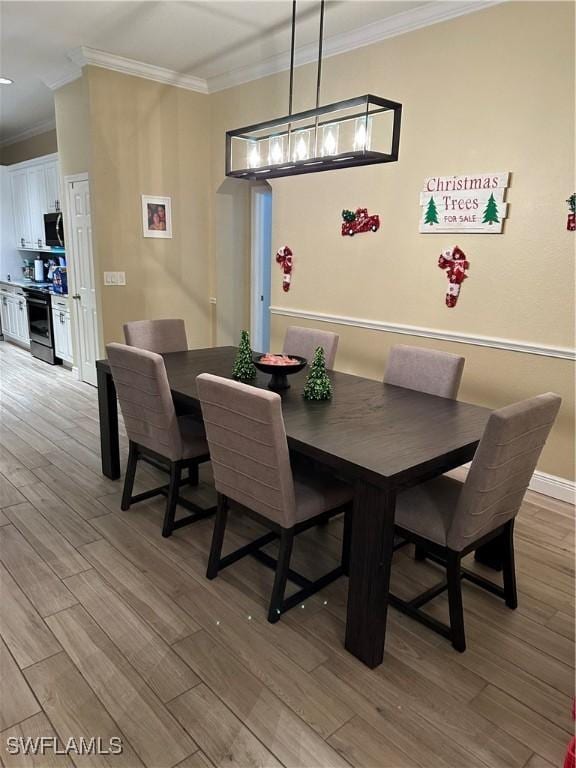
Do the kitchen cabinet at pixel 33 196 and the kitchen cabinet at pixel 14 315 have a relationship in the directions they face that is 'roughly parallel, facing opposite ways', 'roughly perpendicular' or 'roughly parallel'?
roughly parallel

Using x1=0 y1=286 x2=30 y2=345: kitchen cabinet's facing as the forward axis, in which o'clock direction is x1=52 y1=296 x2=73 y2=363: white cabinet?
The white cabinet is roughly at 10 o'clock from the kitchen cabinet.

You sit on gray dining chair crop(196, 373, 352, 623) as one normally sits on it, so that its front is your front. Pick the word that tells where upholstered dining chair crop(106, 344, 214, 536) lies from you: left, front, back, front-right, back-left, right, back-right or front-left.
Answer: left

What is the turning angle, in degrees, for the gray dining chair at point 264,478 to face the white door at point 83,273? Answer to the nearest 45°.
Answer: approximately 90° to its left

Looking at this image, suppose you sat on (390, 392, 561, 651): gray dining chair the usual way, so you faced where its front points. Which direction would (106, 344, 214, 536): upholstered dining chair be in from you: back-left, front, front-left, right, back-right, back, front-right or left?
front-left

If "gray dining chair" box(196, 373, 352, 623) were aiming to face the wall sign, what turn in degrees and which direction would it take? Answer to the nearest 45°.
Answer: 0° — it already faces it

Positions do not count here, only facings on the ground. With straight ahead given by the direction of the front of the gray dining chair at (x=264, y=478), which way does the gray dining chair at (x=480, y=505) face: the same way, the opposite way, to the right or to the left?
to the left

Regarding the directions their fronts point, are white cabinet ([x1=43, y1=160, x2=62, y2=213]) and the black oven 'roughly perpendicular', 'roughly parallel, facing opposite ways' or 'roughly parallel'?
roughly parallel

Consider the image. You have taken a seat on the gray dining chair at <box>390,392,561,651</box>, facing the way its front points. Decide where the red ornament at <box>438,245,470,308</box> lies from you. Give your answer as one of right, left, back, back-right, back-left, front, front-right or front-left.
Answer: front-right
